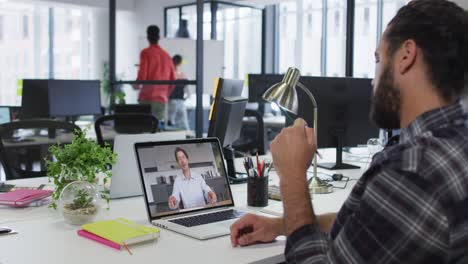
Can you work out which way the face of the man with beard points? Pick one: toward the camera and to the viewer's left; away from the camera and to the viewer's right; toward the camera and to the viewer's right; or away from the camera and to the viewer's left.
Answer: away from the camera and to the viewer's left

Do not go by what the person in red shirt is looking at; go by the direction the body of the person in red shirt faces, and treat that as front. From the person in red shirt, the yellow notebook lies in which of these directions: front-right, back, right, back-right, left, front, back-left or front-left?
back

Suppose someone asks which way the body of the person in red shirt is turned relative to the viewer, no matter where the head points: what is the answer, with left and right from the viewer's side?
facing away from the viewer

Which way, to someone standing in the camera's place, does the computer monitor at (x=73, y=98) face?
facing the viewer

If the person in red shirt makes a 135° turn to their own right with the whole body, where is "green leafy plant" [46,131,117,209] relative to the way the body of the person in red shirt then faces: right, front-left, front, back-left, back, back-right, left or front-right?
front-right

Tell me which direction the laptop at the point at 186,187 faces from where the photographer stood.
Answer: facing the viewer and to the right of the viewer
